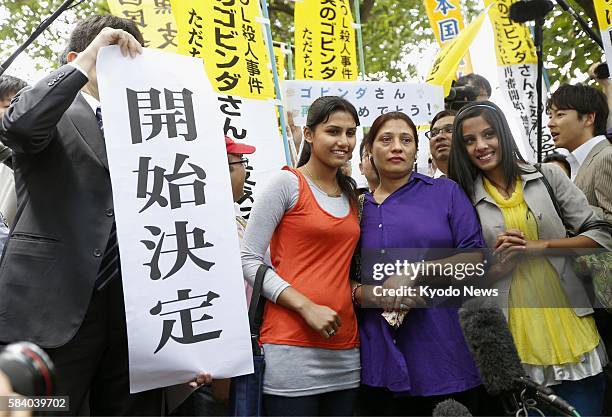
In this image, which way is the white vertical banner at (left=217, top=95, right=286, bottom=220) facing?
toward the camera

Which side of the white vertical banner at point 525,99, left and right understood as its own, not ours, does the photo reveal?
front

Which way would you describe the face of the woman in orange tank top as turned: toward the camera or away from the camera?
toward the camera

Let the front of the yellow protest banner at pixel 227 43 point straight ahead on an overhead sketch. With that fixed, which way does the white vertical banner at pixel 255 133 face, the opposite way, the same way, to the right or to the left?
the same way

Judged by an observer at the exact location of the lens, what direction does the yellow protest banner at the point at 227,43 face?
facing the viewer

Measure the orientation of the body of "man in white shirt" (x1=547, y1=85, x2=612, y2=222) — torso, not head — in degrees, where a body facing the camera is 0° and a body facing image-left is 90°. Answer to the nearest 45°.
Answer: approximately 90°

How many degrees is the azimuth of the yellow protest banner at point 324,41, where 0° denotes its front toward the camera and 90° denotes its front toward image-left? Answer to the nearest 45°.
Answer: approximately 0°

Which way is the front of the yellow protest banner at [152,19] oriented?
toward the camera

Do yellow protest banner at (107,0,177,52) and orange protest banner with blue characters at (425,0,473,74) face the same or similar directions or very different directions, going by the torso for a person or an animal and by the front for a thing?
same or similar directions

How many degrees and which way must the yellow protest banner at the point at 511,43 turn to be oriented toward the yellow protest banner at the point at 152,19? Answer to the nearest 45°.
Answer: approximately 45° to its right

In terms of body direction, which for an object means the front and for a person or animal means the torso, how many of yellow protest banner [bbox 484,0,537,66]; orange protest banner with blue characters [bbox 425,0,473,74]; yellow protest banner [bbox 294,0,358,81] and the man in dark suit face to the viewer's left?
0

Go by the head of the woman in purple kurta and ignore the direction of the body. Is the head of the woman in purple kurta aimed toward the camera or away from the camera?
toward the camera

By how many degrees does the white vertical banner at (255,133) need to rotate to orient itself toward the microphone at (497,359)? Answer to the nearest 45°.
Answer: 0° — it already faces it
